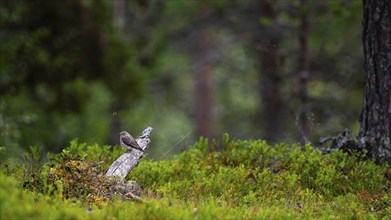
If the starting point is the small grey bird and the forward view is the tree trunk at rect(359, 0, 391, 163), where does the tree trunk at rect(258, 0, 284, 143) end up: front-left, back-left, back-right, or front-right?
front-left

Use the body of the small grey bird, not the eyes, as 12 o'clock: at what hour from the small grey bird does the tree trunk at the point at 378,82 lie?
The tree trunk is roughly at 6 o'clock from the small grey bird.

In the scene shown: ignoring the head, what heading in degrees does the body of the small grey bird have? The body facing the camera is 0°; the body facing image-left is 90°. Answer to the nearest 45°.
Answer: approximately 90°

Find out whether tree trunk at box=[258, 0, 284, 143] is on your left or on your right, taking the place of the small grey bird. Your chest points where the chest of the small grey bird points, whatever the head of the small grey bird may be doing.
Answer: on your right

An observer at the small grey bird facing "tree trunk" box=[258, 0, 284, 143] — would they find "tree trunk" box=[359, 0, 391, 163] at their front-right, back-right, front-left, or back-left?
front-right
